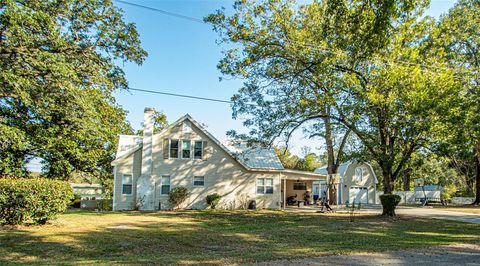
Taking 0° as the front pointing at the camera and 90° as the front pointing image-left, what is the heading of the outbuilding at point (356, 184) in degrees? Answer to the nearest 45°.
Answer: approximately 0°

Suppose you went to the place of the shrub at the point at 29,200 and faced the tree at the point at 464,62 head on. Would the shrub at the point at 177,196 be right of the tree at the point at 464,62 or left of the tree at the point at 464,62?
left

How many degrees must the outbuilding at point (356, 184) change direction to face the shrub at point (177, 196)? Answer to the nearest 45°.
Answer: approximately 45° to its right
